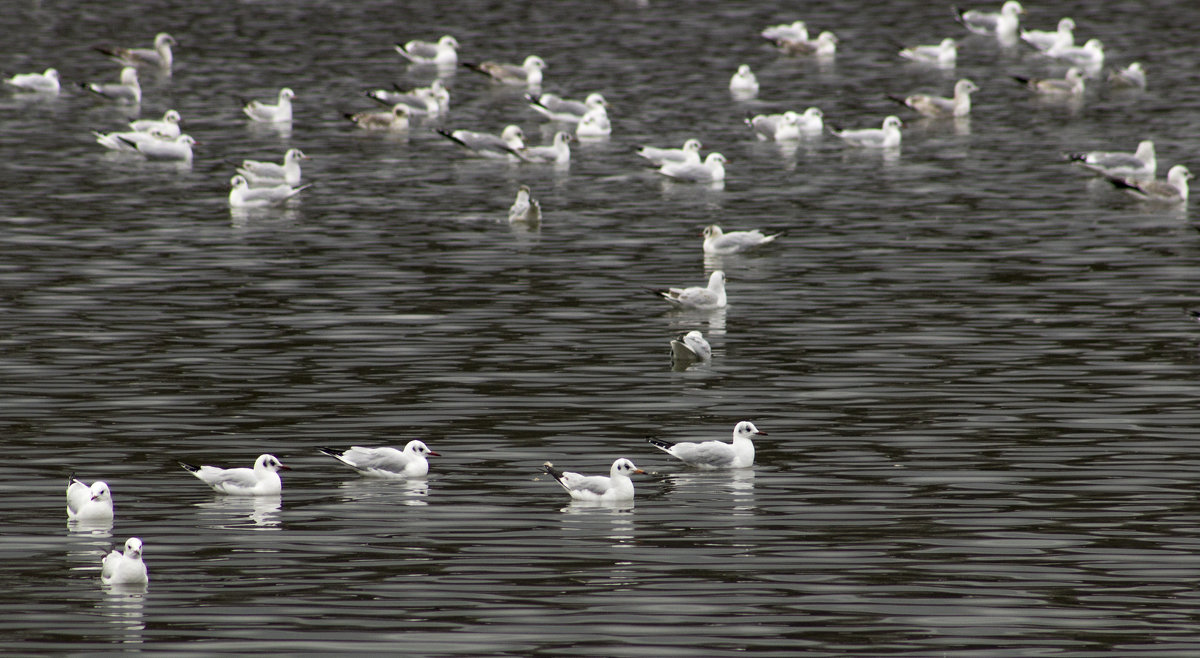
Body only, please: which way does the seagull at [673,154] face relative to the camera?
to the viewer's right

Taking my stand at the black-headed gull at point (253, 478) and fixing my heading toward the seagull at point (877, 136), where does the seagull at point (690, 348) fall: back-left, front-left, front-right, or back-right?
front-right

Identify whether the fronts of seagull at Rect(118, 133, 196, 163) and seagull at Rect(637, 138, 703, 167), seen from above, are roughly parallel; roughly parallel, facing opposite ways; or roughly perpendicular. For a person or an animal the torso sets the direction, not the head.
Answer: roughly parallel

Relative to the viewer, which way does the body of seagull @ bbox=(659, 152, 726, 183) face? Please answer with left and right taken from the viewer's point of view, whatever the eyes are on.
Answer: facing to the right of the viewer

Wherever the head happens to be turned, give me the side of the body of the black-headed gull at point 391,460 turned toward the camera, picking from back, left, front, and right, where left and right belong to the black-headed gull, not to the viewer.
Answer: right

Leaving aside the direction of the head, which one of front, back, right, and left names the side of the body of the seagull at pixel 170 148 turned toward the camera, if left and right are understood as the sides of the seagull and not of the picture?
right

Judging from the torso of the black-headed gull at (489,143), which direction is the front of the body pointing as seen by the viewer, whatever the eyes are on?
to the viewer's right

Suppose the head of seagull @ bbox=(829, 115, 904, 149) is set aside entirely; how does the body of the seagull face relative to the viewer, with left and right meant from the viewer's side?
facing to the right of the viewer

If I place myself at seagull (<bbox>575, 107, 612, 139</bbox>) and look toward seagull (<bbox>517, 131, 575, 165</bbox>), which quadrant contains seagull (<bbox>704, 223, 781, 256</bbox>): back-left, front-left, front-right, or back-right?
front-left

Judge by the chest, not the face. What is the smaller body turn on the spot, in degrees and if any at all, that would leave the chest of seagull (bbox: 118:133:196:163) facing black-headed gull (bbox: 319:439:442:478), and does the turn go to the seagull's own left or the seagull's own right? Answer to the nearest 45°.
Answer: approximately 90° to the seagull's own right

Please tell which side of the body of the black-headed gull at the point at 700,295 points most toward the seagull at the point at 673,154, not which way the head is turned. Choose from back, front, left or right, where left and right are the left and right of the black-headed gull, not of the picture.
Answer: left

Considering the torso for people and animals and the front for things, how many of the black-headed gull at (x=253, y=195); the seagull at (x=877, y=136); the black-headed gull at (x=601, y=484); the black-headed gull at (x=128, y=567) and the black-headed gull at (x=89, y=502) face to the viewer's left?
1

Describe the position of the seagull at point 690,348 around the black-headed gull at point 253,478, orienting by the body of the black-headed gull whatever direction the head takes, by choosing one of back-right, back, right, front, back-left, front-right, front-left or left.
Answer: front-left

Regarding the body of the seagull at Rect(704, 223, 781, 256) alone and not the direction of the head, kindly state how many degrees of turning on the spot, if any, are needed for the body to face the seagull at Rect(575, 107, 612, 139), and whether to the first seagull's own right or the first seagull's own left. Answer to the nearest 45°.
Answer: approximately 90° to the first seagull's own right

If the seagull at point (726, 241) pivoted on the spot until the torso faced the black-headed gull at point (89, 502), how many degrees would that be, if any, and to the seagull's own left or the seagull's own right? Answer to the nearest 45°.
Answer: approximately 90° to the seagull's own left

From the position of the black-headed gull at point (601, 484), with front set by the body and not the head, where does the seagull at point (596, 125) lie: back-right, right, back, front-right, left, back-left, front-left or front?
left

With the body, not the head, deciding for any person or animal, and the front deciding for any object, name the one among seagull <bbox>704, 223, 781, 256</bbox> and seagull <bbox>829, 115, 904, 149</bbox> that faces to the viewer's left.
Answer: seagull <bbox>704, 223, 781, 256</bbox>

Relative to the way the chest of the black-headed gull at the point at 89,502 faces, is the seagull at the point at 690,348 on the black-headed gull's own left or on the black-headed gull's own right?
on the black-headed gull's own left

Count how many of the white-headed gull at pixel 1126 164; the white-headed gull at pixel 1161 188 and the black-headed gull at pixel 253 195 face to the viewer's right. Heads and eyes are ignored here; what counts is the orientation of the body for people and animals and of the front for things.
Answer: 2

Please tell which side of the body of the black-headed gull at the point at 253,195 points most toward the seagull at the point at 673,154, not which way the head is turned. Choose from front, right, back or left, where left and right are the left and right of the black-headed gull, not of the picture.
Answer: back

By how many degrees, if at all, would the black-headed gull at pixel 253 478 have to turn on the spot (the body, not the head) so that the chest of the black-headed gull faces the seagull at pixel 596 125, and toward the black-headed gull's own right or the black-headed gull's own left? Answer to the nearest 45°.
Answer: approximately 90° to the black-headed gull's own left

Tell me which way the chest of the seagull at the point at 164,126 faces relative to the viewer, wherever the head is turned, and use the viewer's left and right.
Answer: facing to the right of the viewer
